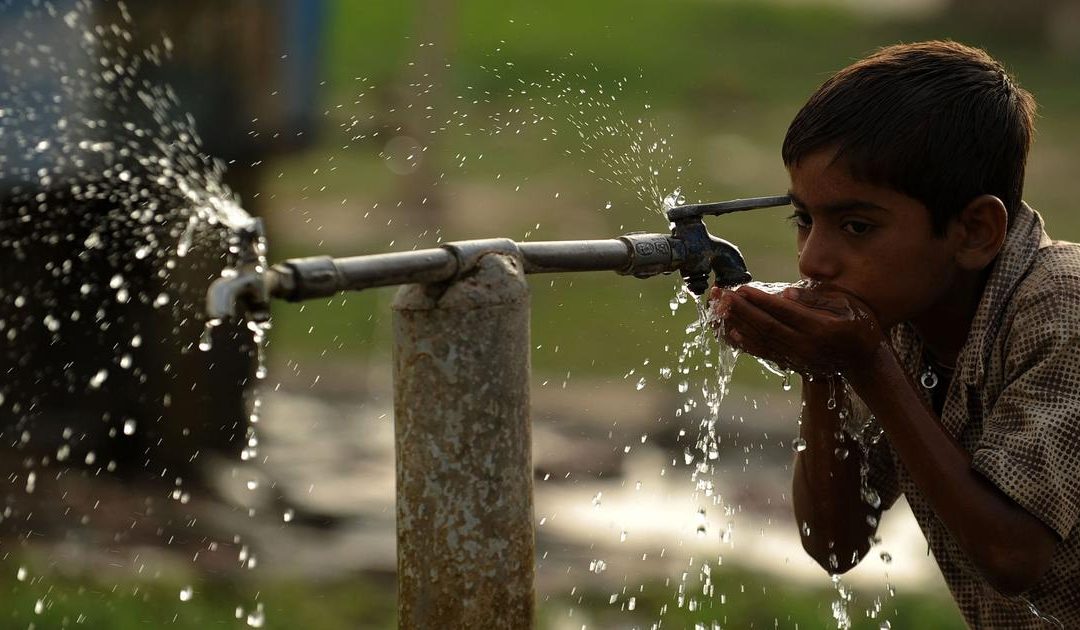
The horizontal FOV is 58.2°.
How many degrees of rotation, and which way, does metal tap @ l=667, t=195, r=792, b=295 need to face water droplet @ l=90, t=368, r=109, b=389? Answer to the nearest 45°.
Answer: approximately 135° to its left

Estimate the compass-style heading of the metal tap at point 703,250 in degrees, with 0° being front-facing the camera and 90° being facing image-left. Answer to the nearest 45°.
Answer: approximately 270°

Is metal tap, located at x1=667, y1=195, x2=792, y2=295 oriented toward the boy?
yes

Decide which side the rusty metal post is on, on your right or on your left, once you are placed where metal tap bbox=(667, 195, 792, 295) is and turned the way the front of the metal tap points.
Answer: on your right
